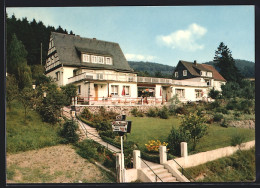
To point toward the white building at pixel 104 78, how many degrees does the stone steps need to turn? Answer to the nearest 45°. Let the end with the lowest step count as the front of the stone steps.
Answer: approximately 180°

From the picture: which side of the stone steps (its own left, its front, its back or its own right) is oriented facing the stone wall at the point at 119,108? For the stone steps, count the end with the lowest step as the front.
back

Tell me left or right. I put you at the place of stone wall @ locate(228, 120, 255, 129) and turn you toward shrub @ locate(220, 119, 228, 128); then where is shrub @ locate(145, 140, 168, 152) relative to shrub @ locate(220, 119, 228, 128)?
left

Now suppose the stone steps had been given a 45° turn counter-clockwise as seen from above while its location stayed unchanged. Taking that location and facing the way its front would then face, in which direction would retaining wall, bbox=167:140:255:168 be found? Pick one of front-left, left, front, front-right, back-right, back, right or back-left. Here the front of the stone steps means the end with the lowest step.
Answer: front-left

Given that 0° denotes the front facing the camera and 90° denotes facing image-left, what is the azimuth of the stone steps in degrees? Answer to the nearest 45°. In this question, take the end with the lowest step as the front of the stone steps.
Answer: approximately 315°

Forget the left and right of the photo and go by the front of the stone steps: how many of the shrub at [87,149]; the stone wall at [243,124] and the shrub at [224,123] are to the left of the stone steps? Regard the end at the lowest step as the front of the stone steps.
2

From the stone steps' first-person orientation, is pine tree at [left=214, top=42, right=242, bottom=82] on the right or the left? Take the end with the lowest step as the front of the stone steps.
on its left

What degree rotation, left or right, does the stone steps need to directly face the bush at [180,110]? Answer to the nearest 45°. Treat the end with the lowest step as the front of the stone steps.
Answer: approximately 135° to its left

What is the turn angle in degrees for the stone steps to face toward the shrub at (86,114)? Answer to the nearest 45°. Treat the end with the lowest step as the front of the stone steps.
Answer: approximately 180°

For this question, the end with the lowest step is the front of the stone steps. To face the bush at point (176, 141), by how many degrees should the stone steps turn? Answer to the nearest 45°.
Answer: approximately 135° to its left

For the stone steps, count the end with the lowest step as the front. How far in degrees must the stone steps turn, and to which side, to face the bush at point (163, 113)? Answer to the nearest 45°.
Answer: approximately 135° to its left

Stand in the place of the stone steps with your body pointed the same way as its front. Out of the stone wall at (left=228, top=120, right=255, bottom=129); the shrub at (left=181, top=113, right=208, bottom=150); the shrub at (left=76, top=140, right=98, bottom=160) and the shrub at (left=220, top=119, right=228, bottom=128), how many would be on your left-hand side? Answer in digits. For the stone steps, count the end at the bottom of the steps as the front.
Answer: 3

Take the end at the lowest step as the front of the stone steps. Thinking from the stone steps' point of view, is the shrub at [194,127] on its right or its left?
on its left

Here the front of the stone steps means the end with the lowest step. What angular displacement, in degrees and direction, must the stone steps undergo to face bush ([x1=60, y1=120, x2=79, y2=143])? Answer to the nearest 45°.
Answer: approximately 135° to its right

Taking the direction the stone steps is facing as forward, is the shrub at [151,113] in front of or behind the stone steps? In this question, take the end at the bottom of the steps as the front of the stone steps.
behind

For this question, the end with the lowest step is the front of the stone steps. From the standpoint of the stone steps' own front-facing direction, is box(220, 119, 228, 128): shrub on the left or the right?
on its left
